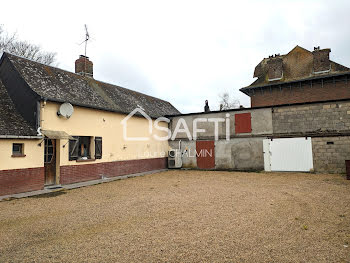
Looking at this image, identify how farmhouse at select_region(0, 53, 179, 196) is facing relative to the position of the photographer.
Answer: facing the viewer and to the right of the viewer

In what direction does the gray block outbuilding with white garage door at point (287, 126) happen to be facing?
toward the camera

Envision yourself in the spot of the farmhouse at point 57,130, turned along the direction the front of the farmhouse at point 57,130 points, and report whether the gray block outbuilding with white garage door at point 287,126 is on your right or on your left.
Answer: on your left

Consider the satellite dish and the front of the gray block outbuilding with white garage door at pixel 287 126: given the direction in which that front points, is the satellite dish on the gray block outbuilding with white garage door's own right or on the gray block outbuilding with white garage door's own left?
on the gray block outbuilding with white garage door's own right

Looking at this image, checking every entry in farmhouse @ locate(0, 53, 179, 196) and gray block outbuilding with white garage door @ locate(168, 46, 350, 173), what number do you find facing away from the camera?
0
